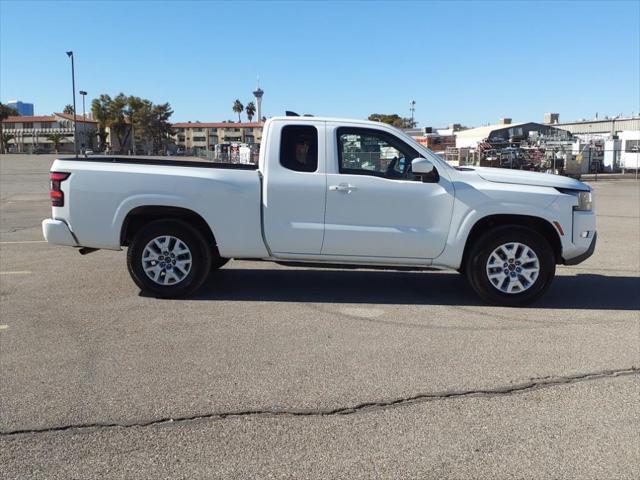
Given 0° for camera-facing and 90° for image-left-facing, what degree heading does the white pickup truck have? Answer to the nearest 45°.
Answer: approximately 270°
